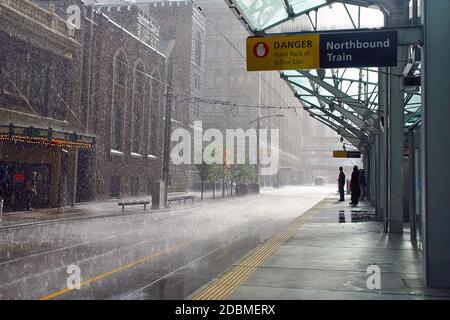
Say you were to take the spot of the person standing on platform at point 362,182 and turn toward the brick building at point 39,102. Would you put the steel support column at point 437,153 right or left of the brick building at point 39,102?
left

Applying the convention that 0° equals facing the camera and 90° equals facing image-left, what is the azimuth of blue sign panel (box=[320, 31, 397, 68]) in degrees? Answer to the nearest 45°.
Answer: approximately 0°

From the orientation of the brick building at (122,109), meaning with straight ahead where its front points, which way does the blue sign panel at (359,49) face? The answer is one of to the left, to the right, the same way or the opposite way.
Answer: to the right

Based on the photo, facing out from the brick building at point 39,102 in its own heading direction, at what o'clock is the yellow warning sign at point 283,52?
The yellow warning sign is roughly at 1 o'clock from the brick building.

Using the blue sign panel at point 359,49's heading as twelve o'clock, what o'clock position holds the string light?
The string light is roughly at 4 o'clock from the blue sign panel.

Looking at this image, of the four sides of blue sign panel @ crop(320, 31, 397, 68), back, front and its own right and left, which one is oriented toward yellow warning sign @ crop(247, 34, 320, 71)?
right

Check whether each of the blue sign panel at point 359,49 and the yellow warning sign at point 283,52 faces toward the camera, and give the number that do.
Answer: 2

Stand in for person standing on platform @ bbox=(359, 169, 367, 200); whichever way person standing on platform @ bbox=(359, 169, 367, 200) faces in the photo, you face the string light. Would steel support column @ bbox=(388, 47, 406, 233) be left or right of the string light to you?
left

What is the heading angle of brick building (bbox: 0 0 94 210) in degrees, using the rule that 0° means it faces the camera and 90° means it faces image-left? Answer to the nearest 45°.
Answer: approximately 315°

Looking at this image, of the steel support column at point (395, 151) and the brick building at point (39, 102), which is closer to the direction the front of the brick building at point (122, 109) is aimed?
the steel support column

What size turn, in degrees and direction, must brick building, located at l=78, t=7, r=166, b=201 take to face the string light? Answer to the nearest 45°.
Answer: approximately 45° to its right
